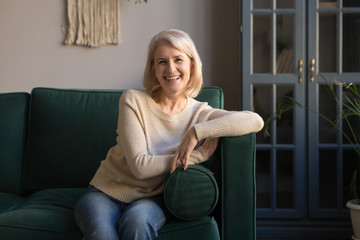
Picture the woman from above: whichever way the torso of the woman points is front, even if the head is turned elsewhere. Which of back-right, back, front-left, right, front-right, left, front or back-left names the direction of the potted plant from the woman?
back-left

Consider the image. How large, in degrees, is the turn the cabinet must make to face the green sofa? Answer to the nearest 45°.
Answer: approximately 45° to its right

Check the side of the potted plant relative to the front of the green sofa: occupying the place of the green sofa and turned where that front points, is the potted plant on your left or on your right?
on your left

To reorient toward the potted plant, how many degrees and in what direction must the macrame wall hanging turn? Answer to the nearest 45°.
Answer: approximately 45° to its left

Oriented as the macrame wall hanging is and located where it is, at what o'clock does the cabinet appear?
The cabinet is roughly at 10 o'clock from the macrame wall hanging.

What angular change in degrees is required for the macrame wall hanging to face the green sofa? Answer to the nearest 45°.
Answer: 0° — it already faces it

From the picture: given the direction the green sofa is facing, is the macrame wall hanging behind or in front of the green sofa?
behind
